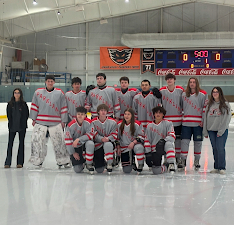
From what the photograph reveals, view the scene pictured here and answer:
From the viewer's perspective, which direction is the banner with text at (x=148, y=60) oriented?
toward the camera

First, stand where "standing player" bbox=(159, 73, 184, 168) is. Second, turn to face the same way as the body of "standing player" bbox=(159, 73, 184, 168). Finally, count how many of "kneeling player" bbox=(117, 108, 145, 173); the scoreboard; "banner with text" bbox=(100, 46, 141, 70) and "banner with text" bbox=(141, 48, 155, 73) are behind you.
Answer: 3

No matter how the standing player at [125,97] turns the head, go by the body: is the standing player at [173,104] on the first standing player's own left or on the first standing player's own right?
on the first standing player's own left

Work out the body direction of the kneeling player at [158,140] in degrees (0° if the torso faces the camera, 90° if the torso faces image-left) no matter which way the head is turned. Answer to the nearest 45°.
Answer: approximately 0°

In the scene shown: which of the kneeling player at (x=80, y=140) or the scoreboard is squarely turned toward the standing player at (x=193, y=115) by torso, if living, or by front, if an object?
the scoreboard

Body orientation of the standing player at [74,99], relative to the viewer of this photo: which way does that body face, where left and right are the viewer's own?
facing the viewer

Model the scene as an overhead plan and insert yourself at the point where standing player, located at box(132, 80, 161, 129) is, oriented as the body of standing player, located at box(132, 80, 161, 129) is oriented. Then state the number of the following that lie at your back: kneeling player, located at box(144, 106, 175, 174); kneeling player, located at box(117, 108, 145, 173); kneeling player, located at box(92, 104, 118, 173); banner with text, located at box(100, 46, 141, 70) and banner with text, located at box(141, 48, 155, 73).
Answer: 2

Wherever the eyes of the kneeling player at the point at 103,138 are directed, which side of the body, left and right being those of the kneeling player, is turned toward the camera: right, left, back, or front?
front

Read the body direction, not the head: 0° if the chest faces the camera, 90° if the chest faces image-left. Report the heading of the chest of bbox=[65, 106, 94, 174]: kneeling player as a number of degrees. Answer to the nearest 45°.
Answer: approximately 0°

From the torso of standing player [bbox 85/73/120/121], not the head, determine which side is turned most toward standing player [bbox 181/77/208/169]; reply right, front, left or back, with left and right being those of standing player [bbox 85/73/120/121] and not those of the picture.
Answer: left

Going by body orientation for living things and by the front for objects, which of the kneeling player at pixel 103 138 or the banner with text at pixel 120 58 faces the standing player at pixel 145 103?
the banner with text
